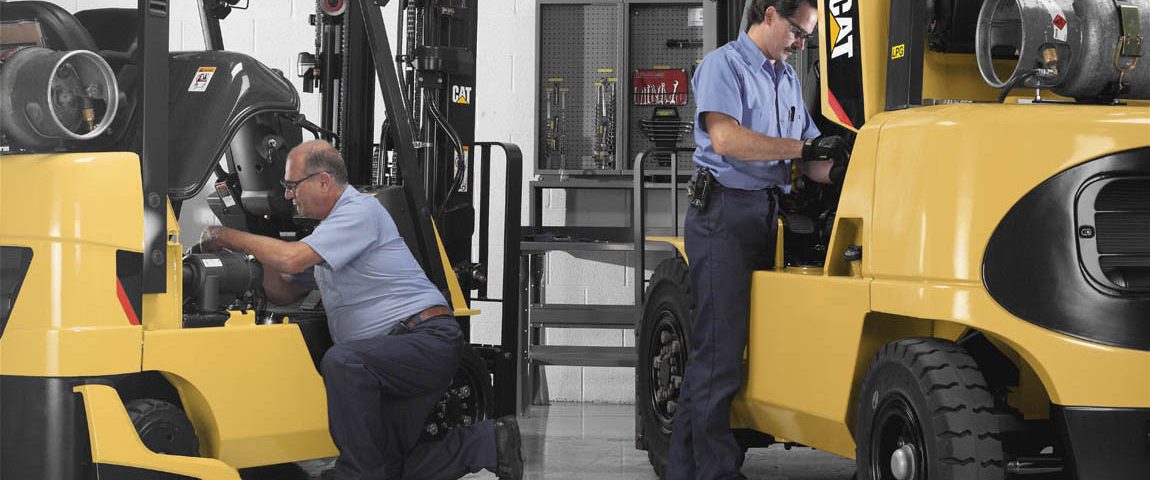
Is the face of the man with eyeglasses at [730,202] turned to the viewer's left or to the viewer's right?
to the viewer's right

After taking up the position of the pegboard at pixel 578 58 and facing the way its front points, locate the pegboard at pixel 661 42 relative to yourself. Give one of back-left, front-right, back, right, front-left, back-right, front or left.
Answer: left

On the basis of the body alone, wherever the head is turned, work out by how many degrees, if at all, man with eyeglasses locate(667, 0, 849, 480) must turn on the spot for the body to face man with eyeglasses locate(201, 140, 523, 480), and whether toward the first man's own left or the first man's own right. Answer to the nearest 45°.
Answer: approximately 135° to the first man's own right

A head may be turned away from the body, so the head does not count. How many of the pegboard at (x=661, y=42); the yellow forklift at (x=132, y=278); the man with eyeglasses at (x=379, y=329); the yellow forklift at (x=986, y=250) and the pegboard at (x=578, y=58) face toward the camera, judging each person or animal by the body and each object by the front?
2

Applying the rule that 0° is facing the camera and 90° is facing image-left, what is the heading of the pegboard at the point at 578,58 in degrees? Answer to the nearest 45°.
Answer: approximately 0°

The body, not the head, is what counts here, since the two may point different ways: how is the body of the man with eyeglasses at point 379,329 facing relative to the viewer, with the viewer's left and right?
facing to the left of the viewer

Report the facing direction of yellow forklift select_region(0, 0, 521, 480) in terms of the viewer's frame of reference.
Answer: facing away from the viewer and to the right of the viewer

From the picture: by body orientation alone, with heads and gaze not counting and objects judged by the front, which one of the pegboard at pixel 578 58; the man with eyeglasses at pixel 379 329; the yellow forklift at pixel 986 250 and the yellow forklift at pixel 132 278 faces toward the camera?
the pegboard

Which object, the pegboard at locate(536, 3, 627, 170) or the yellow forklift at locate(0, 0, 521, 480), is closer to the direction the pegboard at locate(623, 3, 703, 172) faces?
the yellow forklift

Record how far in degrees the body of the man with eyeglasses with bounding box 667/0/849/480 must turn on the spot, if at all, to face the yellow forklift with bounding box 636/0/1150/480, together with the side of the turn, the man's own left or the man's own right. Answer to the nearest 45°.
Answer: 0° — they already face it

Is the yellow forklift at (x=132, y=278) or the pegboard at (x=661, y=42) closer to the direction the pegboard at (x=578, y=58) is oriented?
the yellow forklift

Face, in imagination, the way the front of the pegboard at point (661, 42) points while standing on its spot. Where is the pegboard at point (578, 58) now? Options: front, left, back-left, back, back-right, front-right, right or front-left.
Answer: right

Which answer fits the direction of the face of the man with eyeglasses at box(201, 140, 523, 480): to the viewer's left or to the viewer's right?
to the viewer's left
